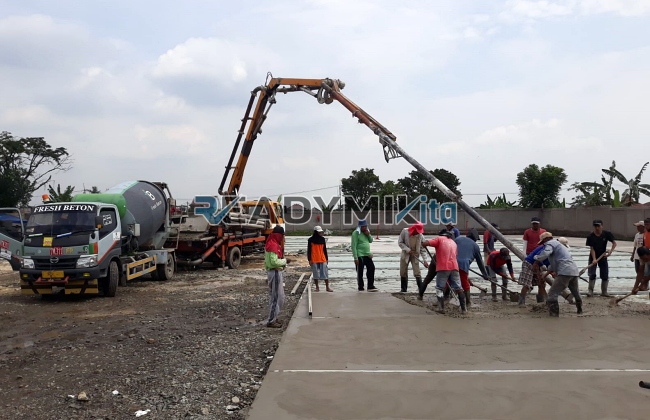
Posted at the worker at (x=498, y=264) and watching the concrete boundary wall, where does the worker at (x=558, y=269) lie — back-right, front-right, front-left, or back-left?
back-right

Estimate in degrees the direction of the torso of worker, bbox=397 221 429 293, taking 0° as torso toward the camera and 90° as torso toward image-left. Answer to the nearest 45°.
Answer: approximately 315°

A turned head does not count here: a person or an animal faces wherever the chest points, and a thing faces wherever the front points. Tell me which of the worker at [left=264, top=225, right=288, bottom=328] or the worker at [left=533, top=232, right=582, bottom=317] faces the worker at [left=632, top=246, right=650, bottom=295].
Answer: the worker at [left=264, top=225, right=288, bottom=328]

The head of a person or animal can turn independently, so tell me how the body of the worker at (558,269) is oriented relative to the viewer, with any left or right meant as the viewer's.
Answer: facing to the left of the viewer

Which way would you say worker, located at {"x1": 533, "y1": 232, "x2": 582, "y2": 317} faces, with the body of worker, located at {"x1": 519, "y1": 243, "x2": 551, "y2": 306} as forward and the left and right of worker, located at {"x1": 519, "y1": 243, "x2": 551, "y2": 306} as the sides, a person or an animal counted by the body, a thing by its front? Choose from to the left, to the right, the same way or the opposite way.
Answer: the opposite way

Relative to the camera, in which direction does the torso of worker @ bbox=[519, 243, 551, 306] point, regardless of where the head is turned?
to the viewer's right

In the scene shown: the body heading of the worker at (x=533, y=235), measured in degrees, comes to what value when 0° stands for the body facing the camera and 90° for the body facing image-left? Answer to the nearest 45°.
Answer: approximately 0°

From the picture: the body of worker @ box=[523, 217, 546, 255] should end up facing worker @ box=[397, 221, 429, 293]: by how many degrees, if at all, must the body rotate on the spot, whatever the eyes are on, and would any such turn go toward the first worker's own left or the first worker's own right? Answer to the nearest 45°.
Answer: approximately 90° to the first worker's own right

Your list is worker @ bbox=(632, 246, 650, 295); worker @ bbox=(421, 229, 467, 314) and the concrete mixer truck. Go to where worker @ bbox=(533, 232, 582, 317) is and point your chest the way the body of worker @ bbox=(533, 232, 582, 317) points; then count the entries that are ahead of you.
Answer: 2

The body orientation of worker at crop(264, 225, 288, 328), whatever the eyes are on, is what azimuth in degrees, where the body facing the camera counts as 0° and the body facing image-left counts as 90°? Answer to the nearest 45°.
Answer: approximately 270°

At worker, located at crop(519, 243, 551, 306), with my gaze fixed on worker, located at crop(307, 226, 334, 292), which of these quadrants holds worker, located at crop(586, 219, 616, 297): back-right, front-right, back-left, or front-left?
back-right

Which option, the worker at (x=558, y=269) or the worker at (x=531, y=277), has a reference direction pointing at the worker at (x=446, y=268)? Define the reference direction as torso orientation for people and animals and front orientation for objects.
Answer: the worker at (x=558, y=269)
